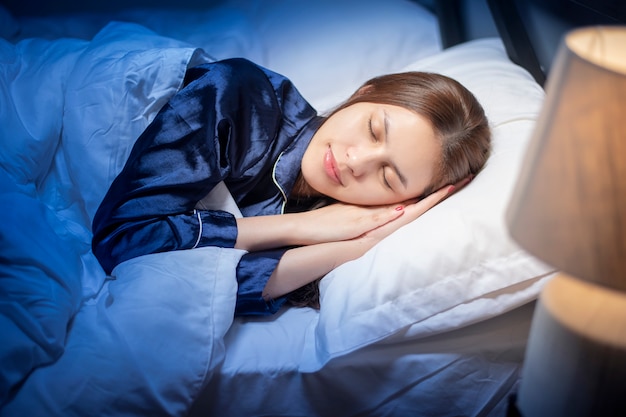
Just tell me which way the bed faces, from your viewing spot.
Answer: facing to the left of the viewer
